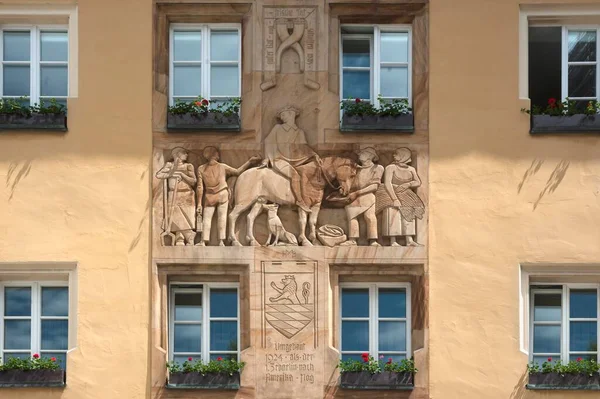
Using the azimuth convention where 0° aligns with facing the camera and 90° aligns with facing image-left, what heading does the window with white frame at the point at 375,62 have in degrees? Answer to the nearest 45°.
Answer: approximately 0°

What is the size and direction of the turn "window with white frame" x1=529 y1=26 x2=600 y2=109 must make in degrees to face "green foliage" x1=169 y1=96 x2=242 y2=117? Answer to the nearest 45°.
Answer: approximately 90° to its right

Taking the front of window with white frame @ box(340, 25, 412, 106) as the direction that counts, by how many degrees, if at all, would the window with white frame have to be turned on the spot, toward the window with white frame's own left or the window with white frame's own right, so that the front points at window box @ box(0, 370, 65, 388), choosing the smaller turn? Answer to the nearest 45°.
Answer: approximately 90° to the window with white frame's own right

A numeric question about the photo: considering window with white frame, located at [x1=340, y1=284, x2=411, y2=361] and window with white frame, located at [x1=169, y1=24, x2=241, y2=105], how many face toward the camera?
2

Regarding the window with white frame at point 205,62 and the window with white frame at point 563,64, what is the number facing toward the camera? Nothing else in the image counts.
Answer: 2

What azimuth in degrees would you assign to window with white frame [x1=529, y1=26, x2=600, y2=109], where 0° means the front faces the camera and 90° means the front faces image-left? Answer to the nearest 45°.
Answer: approximately 0°

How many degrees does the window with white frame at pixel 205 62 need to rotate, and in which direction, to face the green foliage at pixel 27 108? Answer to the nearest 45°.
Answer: approximately 90° to its right

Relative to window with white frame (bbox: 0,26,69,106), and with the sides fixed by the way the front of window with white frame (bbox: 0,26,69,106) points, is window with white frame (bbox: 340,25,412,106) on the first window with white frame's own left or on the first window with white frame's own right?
on the first window with white frame's own left
